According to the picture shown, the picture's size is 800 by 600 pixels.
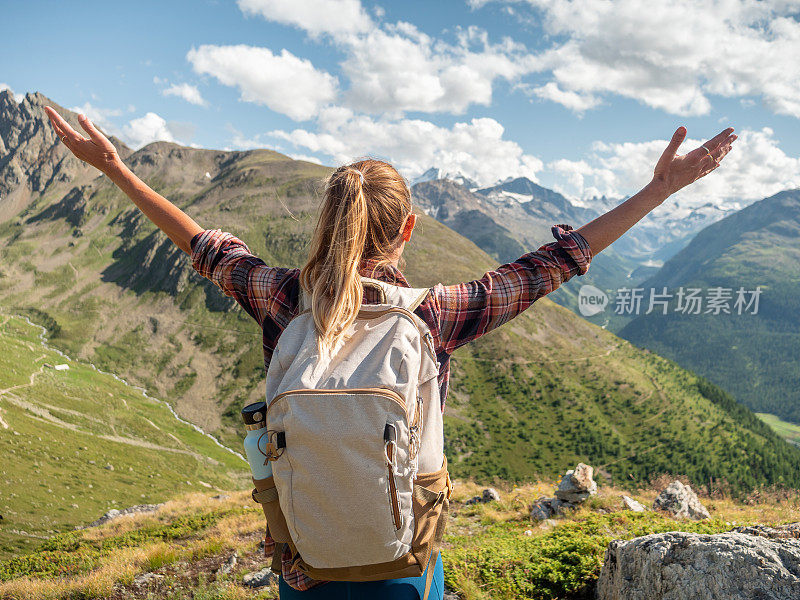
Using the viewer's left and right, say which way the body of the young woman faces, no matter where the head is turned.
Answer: facing away from the viewer

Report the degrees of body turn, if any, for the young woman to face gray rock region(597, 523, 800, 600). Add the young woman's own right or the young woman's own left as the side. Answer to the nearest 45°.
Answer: approximately 45° to the young woman's own right

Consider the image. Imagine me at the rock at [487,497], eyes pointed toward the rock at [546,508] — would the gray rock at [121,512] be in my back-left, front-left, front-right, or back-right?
back-right

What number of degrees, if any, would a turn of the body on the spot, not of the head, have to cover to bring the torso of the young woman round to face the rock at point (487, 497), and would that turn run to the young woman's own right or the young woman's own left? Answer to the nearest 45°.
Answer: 0° — they already face it
